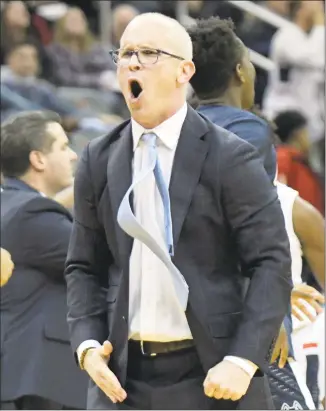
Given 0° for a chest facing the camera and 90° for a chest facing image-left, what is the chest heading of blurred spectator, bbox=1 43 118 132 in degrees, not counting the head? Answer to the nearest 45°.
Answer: approximately 0°

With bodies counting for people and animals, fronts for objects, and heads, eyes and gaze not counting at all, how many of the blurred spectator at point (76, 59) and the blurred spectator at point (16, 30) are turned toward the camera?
2

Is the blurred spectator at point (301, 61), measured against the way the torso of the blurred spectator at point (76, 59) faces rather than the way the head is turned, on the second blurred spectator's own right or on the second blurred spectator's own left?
on the second blurred spectator's own left

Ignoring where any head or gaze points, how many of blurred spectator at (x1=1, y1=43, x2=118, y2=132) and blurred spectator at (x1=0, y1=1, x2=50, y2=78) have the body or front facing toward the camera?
2

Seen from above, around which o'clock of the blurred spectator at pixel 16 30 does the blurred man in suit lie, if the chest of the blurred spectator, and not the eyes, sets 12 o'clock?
The blurred man in suit is roughly at 12 o'clock from the blurred spectator.

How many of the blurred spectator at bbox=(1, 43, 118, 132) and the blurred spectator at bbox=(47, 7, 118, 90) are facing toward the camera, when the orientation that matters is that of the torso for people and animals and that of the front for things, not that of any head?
2
